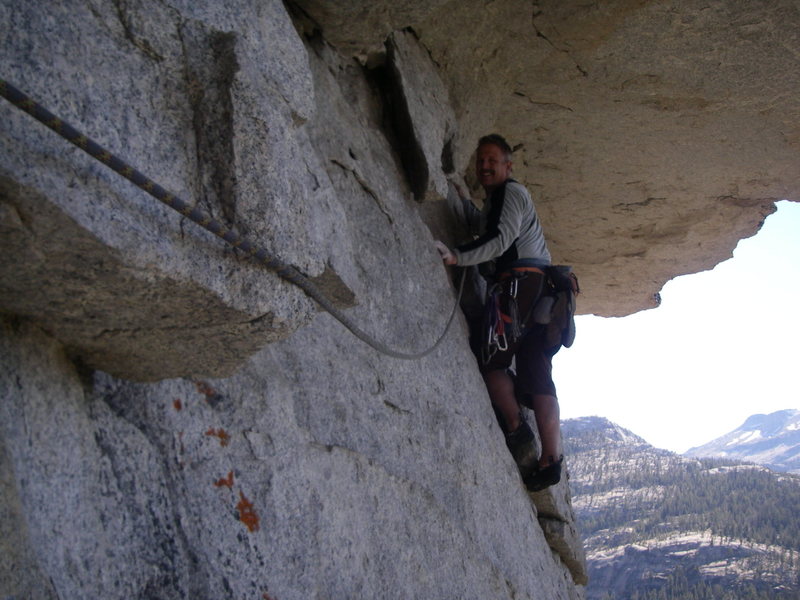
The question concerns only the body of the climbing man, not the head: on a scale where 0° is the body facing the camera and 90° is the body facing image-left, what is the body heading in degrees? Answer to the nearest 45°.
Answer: approximately 90°

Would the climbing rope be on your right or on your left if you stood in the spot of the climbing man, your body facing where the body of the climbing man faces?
on your left

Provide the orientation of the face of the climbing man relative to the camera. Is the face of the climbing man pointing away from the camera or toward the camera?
toward the camera
